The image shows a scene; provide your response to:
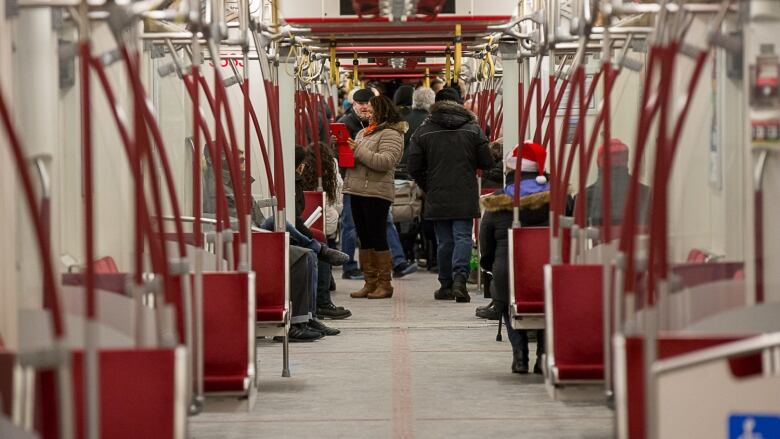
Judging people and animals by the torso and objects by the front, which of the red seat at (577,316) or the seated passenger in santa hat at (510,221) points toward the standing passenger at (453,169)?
the seated passenger in santa hat at (510,221)

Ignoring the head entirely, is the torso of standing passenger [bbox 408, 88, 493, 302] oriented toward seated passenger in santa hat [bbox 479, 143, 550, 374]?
no

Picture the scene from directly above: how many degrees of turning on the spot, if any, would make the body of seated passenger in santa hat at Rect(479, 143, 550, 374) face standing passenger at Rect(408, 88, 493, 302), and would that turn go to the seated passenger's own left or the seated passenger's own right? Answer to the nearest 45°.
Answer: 0° — they already face them

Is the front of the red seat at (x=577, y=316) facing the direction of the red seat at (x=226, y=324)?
no

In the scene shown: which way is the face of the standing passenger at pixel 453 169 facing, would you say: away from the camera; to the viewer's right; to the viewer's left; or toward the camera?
away from the camera

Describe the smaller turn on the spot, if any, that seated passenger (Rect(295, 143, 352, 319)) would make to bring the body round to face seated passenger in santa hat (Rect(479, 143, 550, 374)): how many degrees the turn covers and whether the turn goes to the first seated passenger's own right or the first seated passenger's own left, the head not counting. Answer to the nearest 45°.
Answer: approximately 45° to the first seated passenger's own right

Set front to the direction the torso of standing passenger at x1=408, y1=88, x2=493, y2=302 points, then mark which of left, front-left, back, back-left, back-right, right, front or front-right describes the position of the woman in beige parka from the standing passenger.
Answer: left

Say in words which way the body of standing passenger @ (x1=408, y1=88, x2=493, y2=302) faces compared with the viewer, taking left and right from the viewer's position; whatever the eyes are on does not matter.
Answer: facing away from the viewer

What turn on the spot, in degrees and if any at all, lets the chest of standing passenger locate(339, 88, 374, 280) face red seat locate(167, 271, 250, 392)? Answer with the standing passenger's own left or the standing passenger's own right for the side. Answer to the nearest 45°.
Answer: approximately 45° to the standing passenger's own right
